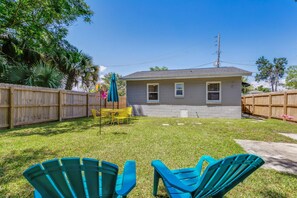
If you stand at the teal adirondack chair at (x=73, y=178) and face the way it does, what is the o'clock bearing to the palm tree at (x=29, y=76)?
The palm tree is roughly at 10 o'clock from the teal adirondack chair.

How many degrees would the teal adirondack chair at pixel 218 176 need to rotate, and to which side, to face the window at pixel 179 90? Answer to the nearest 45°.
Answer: approximately 45° to its right

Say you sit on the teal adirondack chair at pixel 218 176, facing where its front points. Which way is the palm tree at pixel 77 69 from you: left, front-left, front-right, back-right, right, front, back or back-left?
front

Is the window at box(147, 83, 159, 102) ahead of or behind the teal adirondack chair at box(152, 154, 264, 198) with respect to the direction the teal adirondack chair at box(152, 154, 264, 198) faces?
ahead

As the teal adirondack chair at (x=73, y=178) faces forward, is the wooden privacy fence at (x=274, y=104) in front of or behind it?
in front

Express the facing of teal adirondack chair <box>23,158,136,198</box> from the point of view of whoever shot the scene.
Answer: facing away from the viewer and to the right of the viewer

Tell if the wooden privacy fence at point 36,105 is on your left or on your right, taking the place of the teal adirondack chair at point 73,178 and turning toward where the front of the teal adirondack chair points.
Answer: on your left

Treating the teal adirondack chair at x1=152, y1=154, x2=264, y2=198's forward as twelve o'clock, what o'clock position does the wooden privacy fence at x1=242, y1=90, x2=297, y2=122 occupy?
The wooden privacy fence is roughly at 2 o'clock from the teal adirondack chair.

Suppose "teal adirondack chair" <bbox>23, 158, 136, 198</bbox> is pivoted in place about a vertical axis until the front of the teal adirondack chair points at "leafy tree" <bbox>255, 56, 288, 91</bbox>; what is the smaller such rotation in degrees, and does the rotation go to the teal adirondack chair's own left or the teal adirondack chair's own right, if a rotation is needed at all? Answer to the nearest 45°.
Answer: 0° — it already faces it

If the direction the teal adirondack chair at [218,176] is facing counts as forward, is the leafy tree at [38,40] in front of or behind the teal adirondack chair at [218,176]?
in front

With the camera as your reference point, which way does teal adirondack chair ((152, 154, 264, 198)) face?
facing away from the viewer and to the left of the viewer

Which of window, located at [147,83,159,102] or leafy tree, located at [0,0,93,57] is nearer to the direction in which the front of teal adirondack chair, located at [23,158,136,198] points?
the window

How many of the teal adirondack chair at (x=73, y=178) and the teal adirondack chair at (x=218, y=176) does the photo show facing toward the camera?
0
